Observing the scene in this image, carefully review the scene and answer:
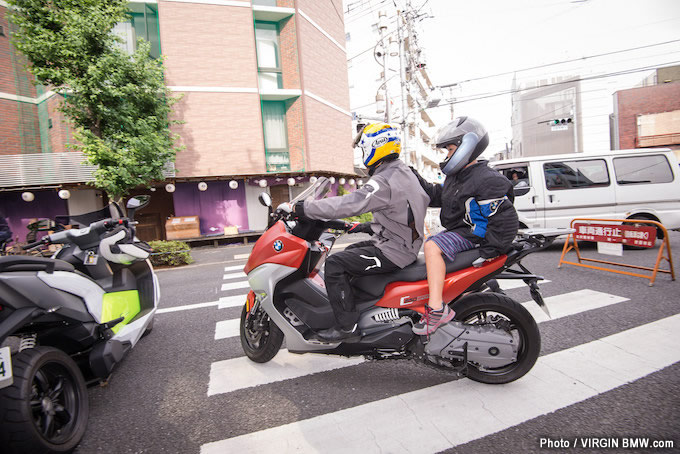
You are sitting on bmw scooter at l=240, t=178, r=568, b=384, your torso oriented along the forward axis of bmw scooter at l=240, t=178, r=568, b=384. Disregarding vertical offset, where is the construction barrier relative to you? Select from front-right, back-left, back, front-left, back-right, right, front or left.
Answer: back-right

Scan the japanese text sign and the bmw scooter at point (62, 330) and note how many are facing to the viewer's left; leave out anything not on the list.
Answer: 0

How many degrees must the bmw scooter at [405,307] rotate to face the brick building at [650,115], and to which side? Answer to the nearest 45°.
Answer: approximately 135° to its right

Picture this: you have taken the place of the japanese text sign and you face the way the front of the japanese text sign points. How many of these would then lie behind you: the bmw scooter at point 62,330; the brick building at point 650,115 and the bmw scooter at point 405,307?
1

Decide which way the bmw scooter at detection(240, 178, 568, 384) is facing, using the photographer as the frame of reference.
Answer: facing to the left of the viewer

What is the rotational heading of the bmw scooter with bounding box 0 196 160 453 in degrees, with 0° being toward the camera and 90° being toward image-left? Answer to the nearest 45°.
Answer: approximately 225°

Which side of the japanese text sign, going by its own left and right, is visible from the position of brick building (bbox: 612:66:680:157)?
back

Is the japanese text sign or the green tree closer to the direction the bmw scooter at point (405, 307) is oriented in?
the green tree

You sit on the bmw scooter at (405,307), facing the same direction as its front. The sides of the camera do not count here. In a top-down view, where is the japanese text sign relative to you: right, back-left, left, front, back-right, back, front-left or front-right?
back-right

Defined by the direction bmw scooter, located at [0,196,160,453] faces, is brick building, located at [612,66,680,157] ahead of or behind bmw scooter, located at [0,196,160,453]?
ahead

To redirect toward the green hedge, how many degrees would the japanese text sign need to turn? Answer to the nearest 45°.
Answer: approximately 90° to its right

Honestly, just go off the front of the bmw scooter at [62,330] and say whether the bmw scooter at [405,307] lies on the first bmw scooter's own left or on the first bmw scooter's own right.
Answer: on the first bmw scooter's own right

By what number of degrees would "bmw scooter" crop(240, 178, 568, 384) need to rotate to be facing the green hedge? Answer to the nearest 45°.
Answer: approximately 45° to its right

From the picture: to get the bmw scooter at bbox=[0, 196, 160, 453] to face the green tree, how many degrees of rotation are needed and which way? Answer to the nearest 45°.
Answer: approximately 45° to its left

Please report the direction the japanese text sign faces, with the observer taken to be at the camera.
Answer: facing the viewer

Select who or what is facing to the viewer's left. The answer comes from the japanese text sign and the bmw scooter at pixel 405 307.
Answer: the bmw scooter
